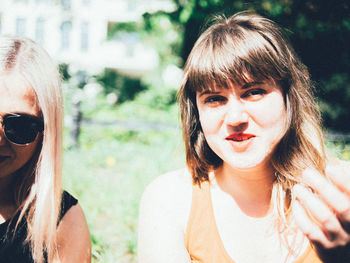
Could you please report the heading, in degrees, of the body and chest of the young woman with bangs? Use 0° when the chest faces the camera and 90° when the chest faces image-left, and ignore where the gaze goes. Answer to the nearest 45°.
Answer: approximately 0°

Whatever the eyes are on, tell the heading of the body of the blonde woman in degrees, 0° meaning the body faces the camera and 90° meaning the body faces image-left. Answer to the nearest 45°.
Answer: approximately 0°

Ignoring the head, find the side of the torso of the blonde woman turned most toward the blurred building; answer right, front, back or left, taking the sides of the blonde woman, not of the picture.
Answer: back

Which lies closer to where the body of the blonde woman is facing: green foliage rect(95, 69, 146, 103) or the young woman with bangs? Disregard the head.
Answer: the young woman with bangs

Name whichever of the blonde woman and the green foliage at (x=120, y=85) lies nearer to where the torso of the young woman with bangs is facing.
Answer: the blonde woman

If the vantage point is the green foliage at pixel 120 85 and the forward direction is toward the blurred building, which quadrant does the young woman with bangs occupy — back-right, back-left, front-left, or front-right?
back-left

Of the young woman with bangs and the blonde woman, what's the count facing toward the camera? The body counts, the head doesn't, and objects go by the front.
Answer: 2

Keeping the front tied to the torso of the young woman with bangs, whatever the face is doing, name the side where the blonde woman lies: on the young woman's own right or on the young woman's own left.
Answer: on the young woman's own right

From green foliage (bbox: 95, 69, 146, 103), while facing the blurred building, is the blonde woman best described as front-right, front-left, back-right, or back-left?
back-left

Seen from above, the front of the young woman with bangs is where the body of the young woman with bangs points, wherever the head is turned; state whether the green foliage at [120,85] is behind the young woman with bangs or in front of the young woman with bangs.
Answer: behind

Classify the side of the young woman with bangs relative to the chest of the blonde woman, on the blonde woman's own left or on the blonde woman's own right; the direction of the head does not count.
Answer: on the blonde woman's own left

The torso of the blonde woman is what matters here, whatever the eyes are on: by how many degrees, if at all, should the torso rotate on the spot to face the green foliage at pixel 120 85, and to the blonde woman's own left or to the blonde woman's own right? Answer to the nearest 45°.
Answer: approximately 180°
